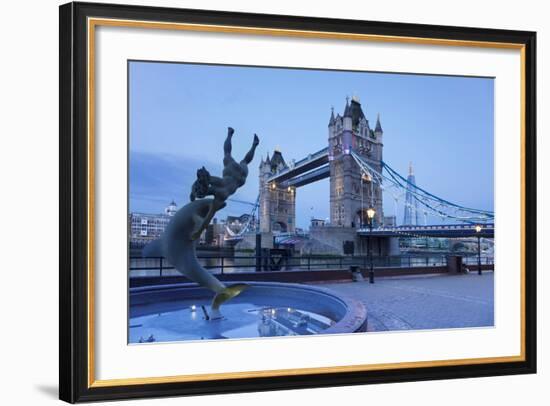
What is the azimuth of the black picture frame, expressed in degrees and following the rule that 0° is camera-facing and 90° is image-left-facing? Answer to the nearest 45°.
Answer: approximately 315°
